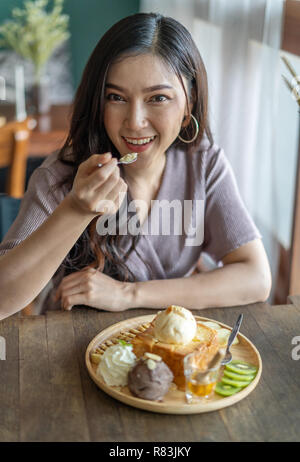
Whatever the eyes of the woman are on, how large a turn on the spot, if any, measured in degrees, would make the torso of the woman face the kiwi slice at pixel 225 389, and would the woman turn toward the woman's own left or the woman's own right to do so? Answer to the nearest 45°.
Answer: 0° — they already face it

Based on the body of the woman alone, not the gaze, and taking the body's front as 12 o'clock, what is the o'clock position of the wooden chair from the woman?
The wooden chair is roughly at 5 o'clock from the woman.

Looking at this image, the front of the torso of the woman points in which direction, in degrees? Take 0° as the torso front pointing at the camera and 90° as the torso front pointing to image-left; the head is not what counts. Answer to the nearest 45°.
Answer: approximately 0°

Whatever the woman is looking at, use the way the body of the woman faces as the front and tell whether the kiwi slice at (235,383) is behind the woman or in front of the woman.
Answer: in front

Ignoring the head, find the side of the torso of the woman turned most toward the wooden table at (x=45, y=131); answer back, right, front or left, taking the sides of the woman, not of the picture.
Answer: back

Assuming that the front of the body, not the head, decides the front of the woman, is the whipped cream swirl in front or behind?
in front

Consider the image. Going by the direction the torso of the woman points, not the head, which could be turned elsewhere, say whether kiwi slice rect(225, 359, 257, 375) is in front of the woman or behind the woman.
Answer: in front

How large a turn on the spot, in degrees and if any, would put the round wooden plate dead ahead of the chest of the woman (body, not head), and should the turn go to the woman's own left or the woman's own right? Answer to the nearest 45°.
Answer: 0° — they already face it

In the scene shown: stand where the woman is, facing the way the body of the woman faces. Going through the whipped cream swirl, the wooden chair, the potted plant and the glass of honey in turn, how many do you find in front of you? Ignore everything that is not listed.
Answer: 2

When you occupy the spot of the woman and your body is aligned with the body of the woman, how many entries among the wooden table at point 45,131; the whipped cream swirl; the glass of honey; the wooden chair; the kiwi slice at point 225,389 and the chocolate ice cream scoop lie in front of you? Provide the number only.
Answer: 4

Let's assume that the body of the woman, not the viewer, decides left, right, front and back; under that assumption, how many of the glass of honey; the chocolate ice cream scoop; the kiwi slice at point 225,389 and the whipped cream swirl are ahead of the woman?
4

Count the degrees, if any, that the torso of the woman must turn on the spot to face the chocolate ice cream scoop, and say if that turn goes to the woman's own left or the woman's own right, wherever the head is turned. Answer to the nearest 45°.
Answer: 0° — they already face it
